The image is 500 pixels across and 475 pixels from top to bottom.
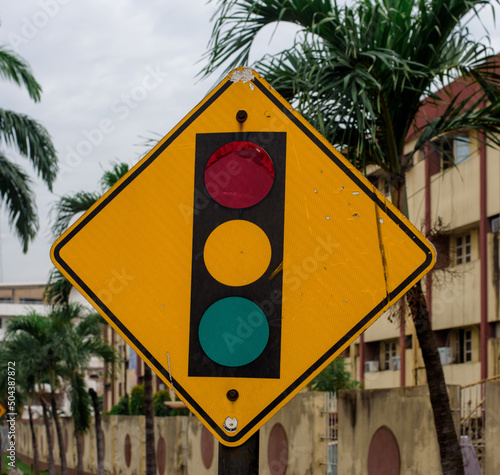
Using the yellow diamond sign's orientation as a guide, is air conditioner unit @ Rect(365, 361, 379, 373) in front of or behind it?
behind

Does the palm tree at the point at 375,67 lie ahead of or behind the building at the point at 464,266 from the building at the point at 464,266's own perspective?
ahead

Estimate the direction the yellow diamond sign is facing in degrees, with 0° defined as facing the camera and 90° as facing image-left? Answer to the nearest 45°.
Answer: approximately 0°

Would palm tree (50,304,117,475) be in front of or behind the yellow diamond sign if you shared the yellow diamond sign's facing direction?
behind

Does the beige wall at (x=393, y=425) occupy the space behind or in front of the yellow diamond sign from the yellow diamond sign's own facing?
behind

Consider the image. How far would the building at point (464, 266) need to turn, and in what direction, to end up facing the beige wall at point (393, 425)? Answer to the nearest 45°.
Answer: approximately 45° to its left

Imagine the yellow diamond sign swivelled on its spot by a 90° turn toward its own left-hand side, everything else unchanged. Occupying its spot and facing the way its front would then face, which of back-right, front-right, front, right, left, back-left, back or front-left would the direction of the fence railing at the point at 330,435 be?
left

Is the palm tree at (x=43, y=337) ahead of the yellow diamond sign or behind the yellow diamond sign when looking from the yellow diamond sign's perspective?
behind

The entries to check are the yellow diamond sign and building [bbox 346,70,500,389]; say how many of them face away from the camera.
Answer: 0
